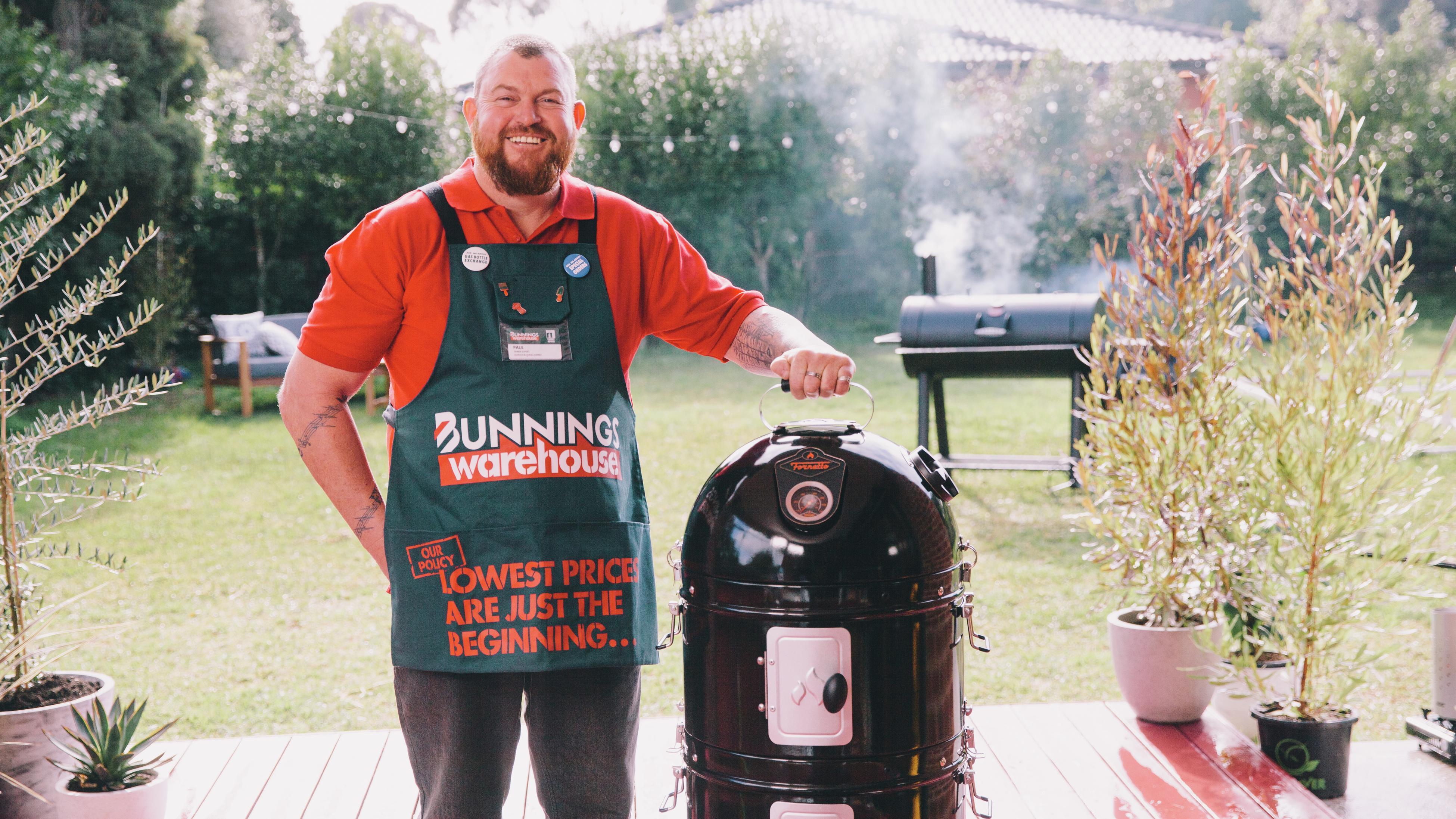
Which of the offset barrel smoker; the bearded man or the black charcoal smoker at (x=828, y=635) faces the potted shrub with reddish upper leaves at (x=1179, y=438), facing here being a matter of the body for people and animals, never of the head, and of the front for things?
the offset barrel smoker

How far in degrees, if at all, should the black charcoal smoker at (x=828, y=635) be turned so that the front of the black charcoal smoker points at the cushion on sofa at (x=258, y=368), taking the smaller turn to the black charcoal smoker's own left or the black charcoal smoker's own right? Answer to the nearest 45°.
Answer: approximately 135° to the black charcoal smoker's own right

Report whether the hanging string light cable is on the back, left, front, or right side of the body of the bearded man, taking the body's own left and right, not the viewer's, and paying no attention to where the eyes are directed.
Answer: back

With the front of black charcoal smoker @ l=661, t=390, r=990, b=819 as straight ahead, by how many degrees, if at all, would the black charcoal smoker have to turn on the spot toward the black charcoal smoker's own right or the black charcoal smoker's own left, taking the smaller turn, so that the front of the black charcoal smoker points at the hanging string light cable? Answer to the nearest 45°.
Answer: approximately 180°

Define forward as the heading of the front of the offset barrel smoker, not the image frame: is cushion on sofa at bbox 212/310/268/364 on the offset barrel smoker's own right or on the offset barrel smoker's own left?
on the offset barrel smoker's own right

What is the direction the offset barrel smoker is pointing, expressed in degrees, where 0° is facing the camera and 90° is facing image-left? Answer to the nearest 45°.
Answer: approximately 0°

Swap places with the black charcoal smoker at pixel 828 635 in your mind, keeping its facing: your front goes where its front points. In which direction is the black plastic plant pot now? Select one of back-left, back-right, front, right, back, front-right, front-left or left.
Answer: back-left

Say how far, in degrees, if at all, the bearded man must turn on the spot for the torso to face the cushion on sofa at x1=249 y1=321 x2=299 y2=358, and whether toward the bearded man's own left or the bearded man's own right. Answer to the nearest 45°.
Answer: approximately 180°

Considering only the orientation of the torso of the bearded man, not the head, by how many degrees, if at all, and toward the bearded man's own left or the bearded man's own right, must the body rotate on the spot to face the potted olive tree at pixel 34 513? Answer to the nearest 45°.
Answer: approximately 135° to the bearded man's own right
